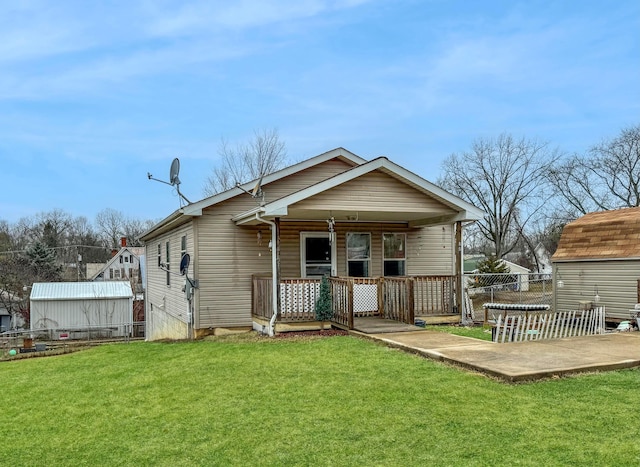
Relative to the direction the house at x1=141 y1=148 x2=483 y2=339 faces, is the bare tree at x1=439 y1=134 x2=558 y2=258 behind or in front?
behind

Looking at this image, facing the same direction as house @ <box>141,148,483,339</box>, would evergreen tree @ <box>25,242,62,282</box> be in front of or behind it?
behind

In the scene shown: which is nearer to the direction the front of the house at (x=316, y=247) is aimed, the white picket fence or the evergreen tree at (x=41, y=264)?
the white picket fence

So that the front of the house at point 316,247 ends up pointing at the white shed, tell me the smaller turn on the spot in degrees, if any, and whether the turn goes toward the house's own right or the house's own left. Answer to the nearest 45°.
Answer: approximately 135° to the house's own right

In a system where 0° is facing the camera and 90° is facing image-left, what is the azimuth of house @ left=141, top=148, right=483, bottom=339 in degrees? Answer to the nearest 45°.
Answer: approximately 0°

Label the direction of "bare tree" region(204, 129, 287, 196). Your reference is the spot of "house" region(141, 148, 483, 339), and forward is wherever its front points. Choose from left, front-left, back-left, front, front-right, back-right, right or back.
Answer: back

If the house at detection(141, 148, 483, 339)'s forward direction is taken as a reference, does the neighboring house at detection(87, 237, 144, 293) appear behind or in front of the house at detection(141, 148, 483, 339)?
behind

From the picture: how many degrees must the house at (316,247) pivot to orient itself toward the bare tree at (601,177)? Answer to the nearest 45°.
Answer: approximately 135° to its left
